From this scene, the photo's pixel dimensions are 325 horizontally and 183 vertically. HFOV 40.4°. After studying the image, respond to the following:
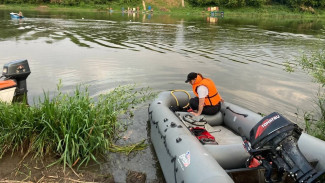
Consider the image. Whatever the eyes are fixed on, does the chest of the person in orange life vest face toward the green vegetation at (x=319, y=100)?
no

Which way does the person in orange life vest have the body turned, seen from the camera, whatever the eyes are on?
to the viewer's left

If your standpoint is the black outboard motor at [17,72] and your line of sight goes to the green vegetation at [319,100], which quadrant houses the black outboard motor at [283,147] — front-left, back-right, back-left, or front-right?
front-right

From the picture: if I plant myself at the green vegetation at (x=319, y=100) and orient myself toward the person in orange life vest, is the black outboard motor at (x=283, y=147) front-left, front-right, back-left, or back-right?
front-left

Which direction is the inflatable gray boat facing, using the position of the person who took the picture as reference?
facing away from the viewer and to the left of the viewer

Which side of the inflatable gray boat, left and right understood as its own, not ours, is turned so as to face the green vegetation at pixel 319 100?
right

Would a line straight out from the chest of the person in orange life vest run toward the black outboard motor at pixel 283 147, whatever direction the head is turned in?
no
